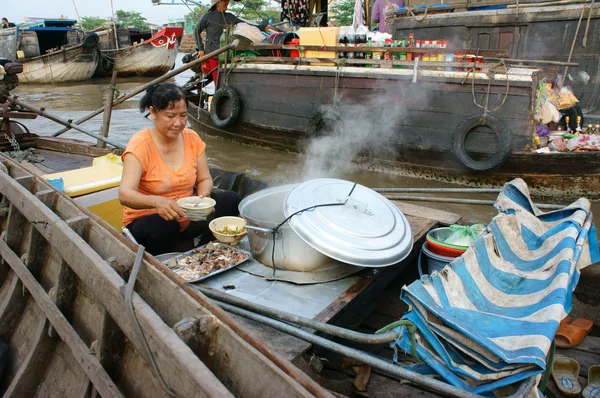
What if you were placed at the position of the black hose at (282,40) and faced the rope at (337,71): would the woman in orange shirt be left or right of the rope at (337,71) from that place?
right

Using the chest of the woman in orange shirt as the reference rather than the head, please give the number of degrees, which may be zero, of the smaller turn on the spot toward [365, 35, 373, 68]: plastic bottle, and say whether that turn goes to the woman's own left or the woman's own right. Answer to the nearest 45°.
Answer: approximately 90° to the woman's own left

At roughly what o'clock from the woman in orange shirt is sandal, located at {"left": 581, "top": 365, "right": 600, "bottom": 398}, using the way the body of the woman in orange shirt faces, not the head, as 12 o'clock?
The sandal is roughly at 12 o'clock from the woman in orange shirt.

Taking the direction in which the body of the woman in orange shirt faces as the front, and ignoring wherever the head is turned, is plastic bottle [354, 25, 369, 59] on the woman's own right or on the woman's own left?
on the woman's own left

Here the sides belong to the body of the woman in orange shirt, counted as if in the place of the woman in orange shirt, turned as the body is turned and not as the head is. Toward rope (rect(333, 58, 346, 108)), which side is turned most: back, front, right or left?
left

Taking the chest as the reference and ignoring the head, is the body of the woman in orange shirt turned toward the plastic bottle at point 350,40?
no

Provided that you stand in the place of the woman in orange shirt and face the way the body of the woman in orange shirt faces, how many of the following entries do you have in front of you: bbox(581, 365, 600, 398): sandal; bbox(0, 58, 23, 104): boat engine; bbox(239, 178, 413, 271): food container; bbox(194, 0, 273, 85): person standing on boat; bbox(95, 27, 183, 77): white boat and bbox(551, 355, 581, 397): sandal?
3

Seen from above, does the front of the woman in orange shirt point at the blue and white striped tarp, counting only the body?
yes

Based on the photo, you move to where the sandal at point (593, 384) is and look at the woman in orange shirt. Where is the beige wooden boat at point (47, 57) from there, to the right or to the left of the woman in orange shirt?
right

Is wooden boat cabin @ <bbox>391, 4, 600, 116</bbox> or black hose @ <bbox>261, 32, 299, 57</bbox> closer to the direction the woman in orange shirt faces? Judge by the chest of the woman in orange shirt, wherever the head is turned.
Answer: the wooden boat cabin

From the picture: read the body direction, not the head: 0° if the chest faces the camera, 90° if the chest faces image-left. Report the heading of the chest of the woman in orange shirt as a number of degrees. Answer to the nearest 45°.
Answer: approximately 315°

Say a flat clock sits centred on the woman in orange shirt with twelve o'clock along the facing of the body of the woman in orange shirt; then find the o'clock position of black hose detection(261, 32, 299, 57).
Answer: The black hose is roughly at 8 o'clock from the woman in orange shirt.

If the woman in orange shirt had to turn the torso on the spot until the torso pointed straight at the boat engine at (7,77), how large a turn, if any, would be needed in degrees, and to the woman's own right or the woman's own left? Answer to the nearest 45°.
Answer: approximately 180°

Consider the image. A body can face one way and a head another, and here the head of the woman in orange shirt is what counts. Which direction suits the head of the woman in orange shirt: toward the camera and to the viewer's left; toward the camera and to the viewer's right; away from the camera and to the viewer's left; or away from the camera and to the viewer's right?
toward the camera and to the viewer's right

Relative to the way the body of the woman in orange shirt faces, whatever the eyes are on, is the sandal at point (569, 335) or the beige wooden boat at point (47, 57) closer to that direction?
the sandal

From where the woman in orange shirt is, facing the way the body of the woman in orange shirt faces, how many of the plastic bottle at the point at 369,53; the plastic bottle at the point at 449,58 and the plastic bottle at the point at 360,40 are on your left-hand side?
3

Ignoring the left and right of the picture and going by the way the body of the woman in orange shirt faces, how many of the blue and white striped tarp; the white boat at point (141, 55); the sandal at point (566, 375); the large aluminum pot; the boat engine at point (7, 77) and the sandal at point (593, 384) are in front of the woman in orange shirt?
4

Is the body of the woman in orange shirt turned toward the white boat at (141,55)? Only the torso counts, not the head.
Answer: no

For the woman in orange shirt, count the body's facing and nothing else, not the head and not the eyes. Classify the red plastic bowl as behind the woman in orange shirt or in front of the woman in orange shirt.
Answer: in front

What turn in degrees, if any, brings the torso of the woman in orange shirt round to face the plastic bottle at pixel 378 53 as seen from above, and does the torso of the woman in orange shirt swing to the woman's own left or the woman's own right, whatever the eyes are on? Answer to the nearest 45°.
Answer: approximately 90° to the woman's own left

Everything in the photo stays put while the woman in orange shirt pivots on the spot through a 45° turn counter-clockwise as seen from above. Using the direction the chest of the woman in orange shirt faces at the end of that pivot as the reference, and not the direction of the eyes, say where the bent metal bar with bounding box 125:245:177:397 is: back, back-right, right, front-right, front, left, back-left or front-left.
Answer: right
